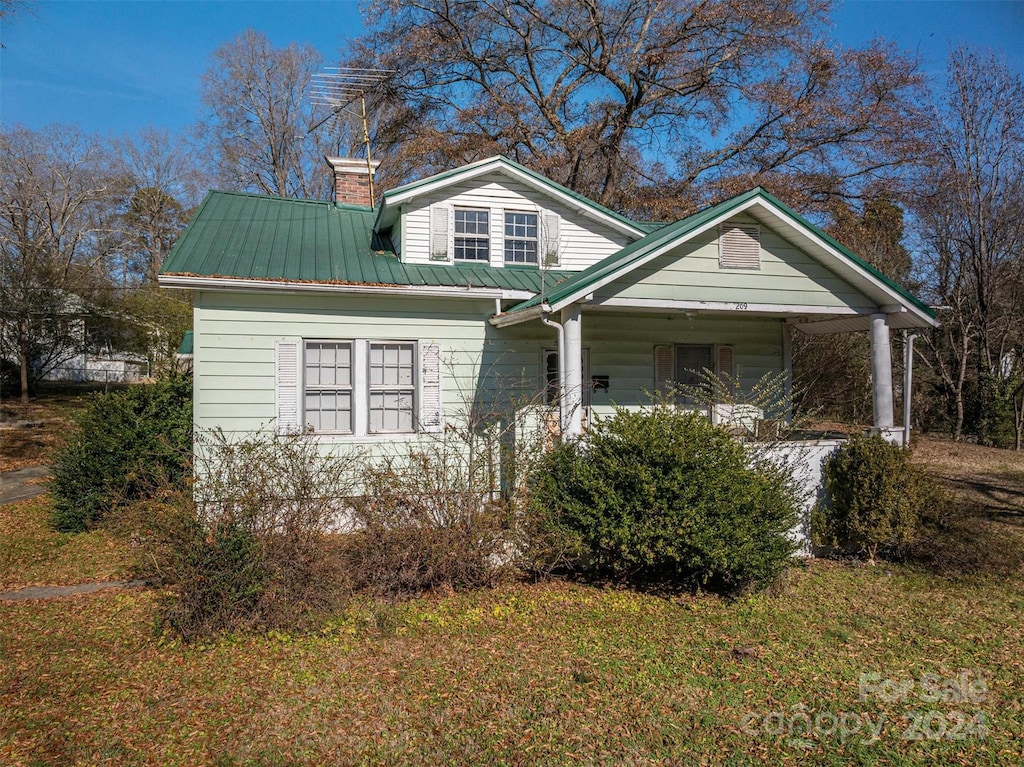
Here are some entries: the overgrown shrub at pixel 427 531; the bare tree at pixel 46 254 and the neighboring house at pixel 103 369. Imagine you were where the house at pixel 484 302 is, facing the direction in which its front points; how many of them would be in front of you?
1

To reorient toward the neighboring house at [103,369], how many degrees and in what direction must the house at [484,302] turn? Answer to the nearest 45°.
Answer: approximately 135° to its right

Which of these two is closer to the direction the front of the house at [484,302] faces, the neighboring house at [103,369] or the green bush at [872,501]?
the green bush

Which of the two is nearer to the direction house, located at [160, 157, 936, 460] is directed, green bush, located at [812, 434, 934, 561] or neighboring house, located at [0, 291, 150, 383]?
the green bush

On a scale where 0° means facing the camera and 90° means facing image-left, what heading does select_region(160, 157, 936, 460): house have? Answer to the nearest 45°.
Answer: approximately 0°

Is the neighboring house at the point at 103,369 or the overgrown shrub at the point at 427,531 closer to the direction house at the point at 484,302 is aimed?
the overgrown shrub

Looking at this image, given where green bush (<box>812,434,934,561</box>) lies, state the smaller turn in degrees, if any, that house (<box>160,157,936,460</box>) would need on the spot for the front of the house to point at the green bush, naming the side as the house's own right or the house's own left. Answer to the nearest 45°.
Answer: approximately 90° to the house's own left

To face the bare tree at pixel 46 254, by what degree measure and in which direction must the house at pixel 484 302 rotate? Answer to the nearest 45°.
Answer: approximately 135° to its right

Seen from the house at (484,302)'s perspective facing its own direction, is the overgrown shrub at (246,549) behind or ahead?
ahead

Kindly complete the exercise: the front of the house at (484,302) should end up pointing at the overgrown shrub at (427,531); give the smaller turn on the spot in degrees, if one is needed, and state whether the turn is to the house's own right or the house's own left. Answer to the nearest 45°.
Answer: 0° — it already faces it

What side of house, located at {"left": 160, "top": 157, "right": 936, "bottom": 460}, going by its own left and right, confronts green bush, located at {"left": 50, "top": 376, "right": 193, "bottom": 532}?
right

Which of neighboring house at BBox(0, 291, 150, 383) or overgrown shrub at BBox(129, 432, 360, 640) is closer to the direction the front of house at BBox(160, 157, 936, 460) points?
the overgrown shrub

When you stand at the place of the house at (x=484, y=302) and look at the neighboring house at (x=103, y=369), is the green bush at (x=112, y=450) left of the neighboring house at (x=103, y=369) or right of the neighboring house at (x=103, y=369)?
left

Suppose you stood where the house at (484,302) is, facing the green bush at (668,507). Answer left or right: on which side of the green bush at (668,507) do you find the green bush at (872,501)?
left
